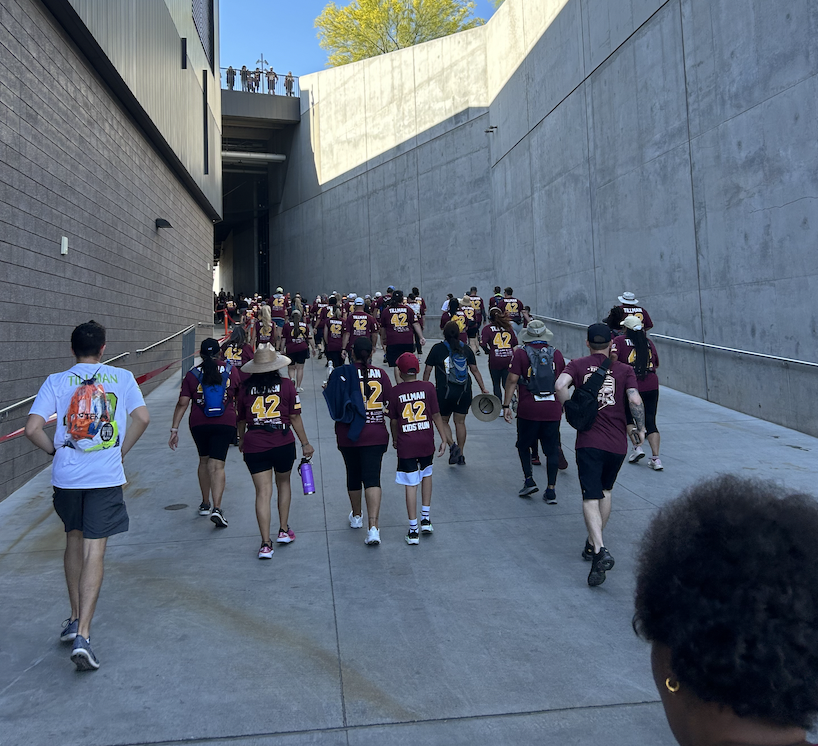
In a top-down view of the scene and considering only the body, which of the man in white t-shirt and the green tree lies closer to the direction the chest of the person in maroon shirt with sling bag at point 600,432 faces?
the green tree

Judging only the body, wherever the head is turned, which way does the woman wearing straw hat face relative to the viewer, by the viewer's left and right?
facing away from the viewer

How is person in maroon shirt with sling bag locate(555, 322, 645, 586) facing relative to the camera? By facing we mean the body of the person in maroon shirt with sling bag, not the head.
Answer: away from the camera

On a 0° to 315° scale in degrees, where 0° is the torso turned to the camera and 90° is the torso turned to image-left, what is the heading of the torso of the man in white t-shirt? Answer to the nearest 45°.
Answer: approximately 180°

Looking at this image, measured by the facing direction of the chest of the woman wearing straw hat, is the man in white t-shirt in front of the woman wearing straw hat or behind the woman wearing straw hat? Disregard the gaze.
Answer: behind

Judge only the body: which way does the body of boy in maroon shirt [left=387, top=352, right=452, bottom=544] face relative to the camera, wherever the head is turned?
away from the camera

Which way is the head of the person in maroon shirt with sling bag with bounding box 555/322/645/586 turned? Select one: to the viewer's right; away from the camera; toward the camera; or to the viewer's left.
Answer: away from the camera

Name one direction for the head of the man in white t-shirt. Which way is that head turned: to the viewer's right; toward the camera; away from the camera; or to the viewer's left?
away from the camera

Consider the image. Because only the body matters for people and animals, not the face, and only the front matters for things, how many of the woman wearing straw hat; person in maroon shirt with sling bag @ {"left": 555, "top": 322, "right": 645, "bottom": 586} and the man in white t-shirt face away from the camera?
3
